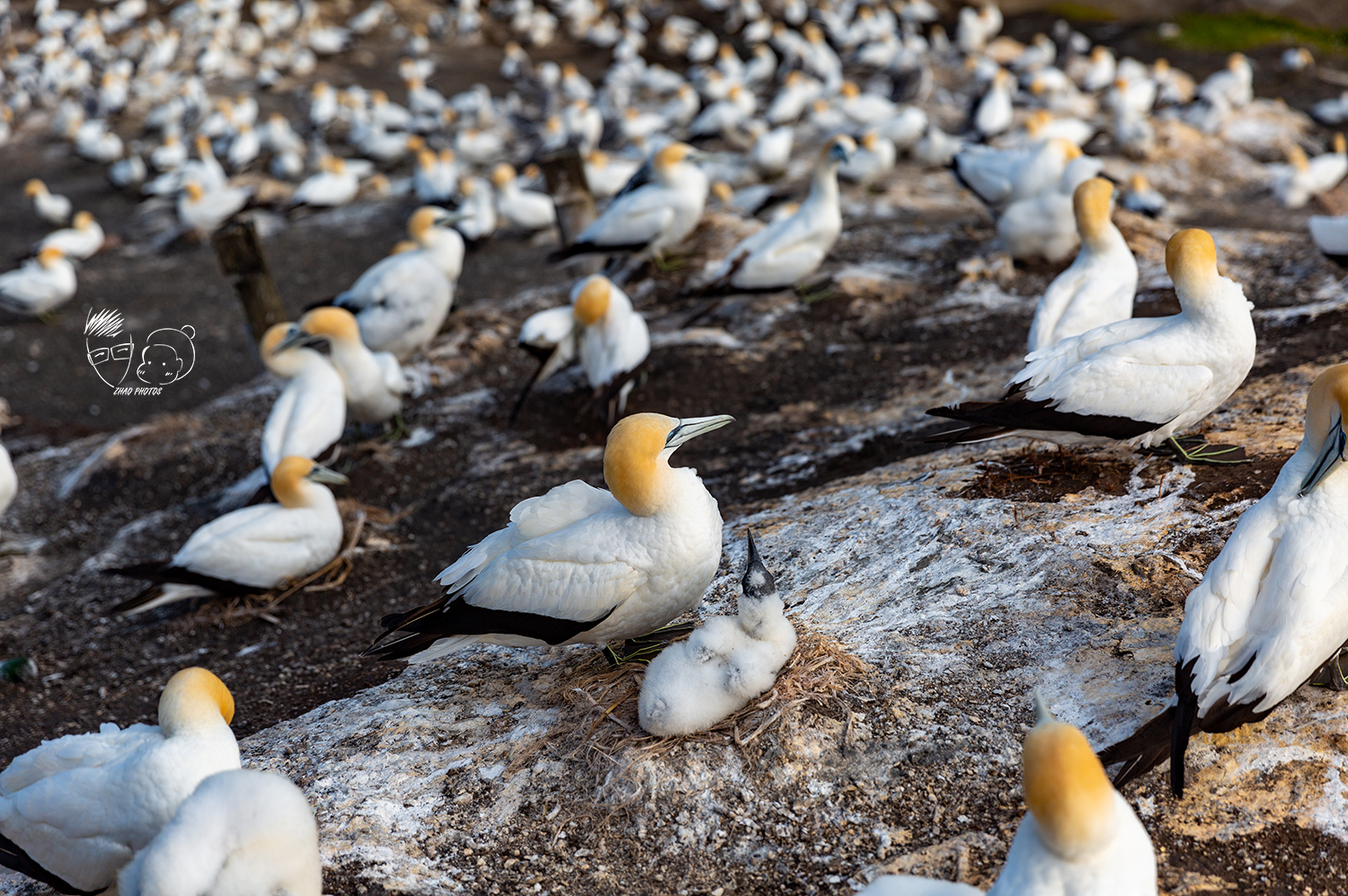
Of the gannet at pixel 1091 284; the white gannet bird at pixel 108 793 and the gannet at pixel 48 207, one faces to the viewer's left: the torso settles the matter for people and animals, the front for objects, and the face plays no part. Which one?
the gannet at pixel 48 207

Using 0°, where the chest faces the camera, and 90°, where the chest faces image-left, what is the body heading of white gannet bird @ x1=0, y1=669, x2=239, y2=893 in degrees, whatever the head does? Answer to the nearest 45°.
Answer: approximately 270°

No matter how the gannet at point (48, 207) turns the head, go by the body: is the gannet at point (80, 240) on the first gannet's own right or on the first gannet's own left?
on the first gannet's own left

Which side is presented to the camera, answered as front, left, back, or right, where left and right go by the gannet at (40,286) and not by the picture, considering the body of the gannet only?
right

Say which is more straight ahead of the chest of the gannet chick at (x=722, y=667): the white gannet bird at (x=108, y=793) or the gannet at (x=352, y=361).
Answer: the gannet

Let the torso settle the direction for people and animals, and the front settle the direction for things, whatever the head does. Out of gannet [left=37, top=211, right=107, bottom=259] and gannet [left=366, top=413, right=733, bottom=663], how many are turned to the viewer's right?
2

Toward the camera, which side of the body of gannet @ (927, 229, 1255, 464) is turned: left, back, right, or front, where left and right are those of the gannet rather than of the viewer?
right

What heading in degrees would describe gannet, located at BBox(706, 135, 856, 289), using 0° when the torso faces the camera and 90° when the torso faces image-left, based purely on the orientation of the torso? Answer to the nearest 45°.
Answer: approximately 270°

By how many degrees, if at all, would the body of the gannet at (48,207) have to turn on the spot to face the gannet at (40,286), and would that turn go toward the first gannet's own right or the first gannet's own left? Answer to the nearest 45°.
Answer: approximately 90° to the first gannet's own left

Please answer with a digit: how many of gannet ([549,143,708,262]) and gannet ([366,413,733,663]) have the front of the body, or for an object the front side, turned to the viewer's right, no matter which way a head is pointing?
2

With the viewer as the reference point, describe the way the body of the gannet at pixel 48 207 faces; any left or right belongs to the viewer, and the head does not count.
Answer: facing to the left of the viewer

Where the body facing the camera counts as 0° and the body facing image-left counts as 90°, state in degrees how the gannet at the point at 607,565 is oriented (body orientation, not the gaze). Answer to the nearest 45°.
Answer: approximately 270°

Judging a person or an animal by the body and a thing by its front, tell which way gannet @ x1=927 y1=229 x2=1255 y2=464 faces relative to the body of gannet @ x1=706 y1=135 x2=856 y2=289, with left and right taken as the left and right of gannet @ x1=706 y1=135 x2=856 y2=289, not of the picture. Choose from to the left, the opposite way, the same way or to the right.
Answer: the same way
